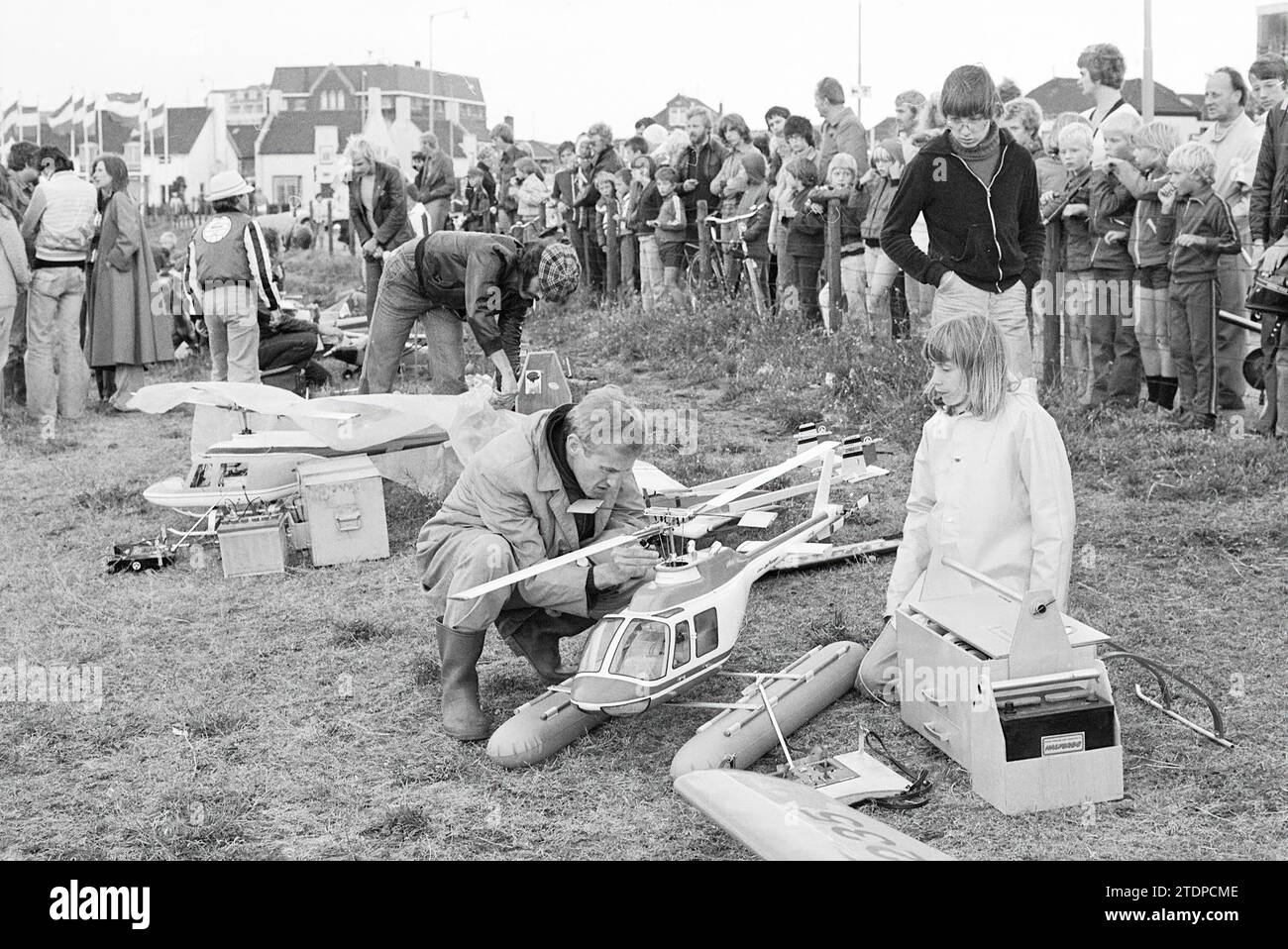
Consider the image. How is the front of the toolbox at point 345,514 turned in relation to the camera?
facing the viewer

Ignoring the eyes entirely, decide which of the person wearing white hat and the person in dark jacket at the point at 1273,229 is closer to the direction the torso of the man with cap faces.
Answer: the person in dark jacket

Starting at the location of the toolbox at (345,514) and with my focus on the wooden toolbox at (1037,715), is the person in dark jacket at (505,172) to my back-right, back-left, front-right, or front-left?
back-left

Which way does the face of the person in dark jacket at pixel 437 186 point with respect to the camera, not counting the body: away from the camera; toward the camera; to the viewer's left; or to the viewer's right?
toward the camera

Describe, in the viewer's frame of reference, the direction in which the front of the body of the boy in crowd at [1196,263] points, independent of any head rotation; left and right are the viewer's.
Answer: facing the viewer and to the left of the viewer

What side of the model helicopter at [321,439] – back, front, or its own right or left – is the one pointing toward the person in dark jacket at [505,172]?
right

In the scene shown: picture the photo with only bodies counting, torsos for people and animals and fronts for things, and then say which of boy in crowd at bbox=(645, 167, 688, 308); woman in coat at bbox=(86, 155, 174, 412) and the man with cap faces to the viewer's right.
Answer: the man with cap

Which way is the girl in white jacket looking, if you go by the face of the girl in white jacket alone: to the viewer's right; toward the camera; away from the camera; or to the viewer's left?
to the viewer's left

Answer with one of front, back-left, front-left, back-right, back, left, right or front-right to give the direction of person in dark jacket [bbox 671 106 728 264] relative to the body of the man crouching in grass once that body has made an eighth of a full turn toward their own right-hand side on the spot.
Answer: back

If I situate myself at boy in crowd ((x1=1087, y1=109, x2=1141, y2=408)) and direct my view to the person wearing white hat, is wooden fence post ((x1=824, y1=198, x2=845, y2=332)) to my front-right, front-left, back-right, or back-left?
front-right

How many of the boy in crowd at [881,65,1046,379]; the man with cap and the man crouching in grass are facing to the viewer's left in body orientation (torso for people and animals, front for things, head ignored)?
0

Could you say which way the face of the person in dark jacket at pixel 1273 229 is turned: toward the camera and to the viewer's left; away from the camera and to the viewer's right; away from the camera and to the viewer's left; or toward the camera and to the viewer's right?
toward the camera and to the viewer's left

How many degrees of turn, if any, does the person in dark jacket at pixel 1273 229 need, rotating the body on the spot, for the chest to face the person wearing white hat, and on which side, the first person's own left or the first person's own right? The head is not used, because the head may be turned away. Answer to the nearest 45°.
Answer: approximately 45° to the first person's own right

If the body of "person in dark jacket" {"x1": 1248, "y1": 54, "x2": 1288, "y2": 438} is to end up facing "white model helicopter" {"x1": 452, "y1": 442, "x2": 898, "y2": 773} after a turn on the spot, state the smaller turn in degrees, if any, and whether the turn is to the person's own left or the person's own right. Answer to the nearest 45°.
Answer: approximately 45° to the person's own left

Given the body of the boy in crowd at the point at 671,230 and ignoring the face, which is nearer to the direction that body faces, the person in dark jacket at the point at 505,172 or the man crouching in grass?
the man crouching in grass

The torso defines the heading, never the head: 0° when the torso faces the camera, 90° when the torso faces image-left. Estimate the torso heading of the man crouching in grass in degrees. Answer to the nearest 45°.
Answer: approximately 315°
